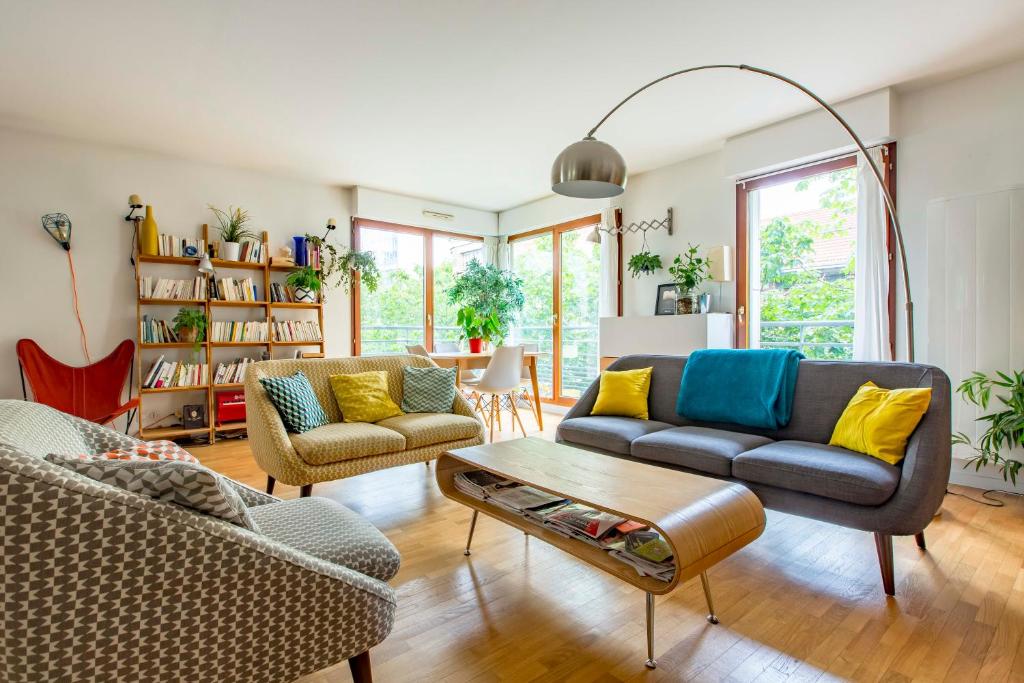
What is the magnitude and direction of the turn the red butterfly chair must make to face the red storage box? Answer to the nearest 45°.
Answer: approximately 90° to its left

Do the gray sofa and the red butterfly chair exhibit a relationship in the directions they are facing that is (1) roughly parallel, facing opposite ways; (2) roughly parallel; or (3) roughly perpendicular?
roughly perpendicular

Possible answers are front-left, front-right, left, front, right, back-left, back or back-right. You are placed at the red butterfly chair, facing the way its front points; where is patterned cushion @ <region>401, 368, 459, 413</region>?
front-left

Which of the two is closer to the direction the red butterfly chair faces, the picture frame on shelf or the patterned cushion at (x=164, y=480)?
the patterned cushion

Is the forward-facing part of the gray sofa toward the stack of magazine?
yes

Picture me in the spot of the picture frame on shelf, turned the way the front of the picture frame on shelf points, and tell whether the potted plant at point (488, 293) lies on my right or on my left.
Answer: on my right

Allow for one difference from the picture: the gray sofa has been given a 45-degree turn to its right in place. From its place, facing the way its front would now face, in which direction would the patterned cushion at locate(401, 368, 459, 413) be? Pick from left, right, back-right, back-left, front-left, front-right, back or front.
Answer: front

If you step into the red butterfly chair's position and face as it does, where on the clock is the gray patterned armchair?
The gray patterned armchair is roughly at 12 o'clock from the red butterfly chair.

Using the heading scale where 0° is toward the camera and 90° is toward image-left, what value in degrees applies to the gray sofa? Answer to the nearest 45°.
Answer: approximately 45°

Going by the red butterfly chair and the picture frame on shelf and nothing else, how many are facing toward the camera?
2

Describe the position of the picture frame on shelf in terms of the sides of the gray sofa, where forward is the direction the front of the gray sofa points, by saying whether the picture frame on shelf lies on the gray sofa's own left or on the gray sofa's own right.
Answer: on the gray sofa's own right

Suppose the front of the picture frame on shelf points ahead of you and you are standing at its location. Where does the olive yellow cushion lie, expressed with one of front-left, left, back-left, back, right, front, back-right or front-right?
front-right
